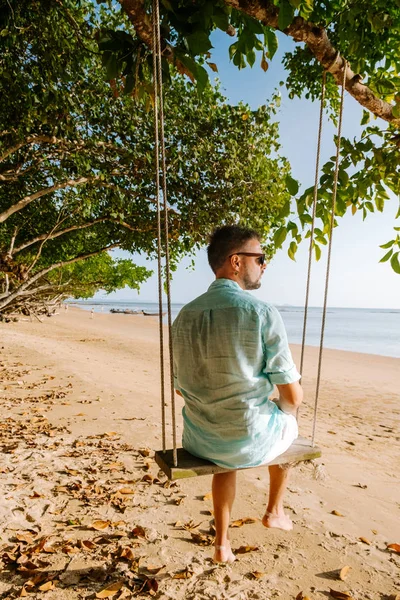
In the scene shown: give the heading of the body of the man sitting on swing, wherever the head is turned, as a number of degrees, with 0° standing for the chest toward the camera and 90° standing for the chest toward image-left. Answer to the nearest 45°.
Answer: approximately 225°
